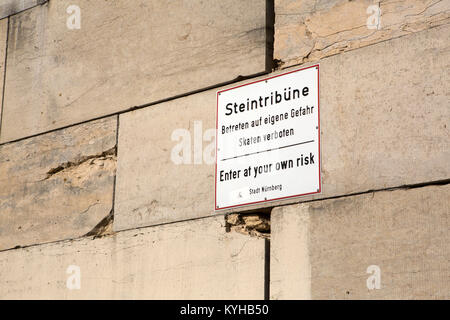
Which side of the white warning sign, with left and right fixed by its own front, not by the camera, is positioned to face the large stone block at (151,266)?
right

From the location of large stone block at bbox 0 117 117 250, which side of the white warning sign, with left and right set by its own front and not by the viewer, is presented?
right

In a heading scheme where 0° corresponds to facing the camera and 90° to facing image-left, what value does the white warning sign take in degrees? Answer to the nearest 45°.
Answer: approximately 45°
